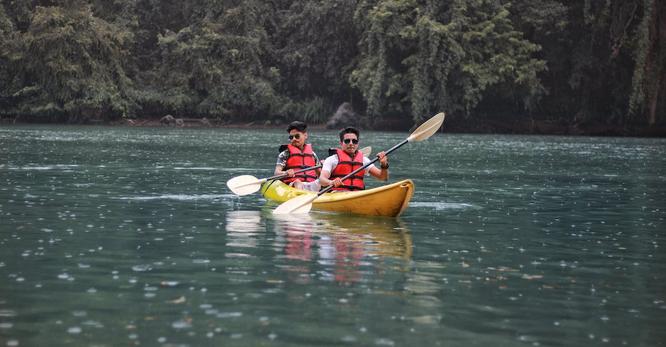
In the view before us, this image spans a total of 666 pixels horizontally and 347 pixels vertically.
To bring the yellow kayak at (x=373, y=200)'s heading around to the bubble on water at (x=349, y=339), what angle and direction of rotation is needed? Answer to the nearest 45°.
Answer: approximately 45° to its right

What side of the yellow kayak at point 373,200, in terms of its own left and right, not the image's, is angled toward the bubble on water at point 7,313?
right

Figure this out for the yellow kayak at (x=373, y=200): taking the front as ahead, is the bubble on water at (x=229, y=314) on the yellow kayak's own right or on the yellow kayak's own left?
on the yellow kayak's own right

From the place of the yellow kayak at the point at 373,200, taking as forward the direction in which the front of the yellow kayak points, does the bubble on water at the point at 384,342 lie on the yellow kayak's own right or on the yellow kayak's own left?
on the yellow kayak's own right

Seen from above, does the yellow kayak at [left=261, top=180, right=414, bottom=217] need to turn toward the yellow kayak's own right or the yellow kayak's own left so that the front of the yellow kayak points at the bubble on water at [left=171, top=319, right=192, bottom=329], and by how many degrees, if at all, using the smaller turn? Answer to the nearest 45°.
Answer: approximately 45° to the yellow kayak's own right

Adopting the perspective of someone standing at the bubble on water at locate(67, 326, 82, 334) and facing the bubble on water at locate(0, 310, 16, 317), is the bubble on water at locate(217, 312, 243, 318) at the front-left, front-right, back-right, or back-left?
back-right

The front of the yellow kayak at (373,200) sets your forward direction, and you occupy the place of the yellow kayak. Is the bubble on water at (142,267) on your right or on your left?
on your right

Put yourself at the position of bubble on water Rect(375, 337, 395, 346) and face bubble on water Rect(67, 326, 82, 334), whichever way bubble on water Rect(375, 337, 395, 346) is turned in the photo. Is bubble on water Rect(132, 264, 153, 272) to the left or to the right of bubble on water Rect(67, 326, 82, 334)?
right

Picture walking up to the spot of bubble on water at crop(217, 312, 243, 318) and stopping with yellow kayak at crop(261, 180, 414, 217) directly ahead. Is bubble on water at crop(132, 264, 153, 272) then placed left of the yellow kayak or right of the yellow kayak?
left

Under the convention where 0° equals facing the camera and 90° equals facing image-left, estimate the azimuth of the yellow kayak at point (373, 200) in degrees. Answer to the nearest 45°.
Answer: approximately 315°
